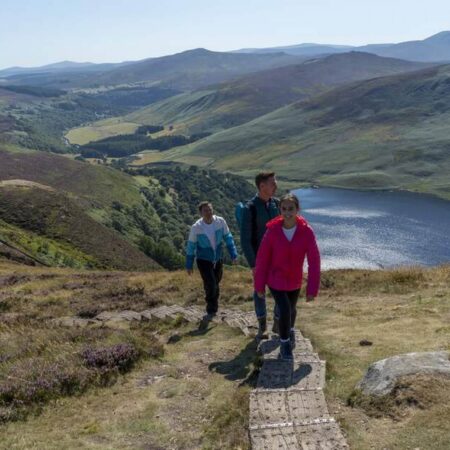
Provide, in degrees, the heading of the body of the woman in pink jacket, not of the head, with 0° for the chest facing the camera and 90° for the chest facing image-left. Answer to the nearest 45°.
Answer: approximately 0°

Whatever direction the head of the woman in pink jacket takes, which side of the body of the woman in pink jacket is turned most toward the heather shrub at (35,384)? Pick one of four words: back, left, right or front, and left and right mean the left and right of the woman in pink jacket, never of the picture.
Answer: right

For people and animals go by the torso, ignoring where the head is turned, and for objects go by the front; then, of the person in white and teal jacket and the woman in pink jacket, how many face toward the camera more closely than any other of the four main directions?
2

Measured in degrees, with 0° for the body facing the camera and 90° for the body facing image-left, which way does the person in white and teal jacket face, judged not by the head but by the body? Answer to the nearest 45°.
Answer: approximately 0°

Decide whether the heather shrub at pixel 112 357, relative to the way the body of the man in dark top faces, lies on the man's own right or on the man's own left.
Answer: on the man's own right
